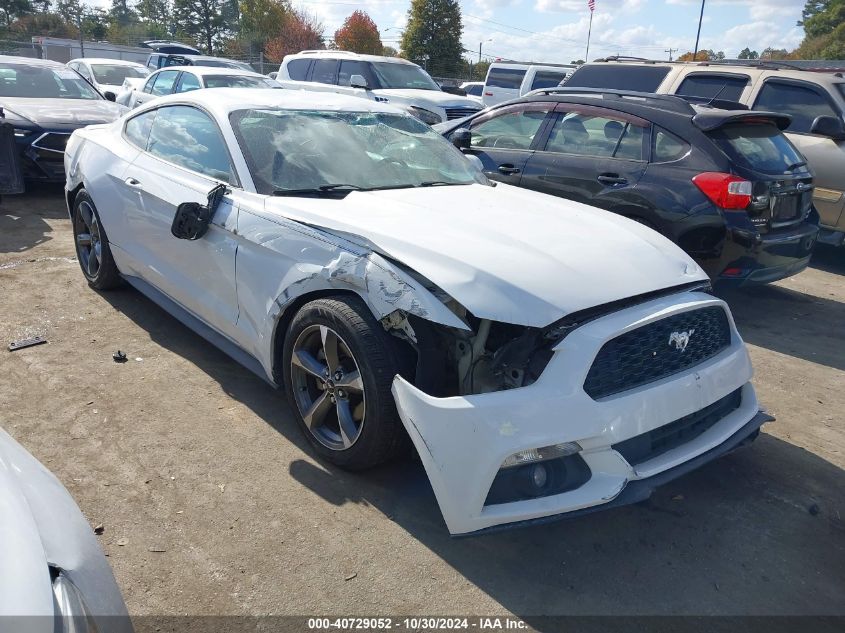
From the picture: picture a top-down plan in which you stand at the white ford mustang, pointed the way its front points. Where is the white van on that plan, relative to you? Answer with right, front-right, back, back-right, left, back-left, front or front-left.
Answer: back-left

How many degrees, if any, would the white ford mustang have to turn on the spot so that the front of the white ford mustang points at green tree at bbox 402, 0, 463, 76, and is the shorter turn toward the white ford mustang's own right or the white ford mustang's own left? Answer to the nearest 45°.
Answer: approximately 135° to the white ford mustang's own left

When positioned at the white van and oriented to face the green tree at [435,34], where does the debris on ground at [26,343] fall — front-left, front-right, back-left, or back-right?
back-left

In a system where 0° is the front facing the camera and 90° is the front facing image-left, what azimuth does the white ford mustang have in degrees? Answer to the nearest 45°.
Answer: approximately 315°

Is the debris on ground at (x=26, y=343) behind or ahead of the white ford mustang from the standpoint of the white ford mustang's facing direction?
behind
